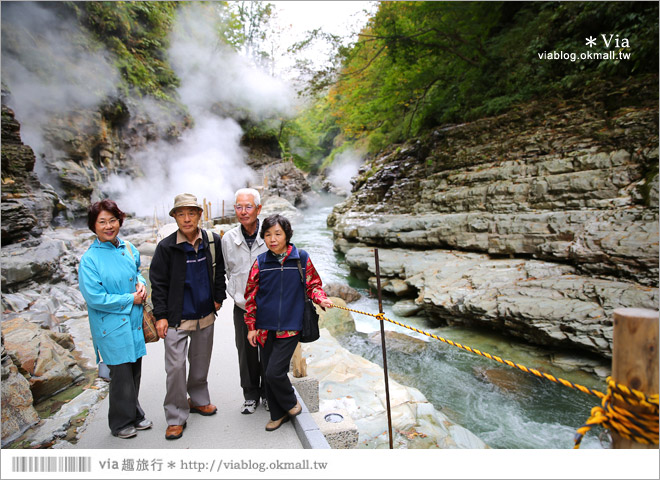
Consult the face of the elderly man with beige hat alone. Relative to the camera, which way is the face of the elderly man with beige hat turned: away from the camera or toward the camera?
toward the camera

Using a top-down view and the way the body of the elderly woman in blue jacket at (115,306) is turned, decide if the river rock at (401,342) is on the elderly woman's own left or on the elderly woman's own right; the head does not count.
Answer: on the elderly woman's own left

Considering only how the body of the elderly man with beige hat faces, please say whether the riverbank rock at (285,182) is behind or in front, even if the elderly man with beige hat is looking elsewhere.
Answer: behind

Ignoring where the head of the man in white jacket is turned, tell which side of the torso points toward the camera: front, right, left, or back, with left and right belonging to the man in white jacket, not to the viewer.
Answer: front

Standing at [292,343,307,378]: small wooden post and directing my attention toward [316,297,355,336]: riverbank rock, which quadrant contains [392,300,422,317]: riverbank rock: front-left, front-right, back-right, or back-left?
front-right

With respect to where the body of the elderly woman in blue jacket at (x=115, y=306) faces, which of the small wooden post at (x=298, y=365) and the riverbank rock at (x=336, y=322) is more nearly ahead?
the small wooden post

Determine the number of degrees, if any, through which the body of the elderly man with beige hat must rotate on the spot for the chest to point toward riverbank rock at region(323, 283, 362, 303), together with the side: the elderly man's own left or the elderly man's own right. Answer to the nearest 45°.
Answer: approximately 135° to the elderly man's own left

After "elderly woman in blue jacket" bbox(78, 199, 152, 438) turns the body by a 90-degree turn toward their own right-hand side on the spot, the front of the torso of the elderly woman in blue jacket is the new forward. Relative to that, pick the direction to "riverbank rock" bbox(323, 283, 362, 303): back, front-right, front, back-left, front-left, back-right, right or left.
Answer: back

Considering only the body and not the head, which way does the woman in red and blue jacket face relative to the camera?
toward the camera

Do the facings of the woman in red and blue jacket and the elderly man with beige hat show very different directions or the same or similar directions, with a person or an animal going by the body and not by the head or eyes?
same or similar directions

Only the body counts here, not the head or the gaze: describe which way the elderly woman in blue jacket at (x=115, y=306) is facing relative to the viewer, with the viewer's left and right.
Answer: facing the viewer and to the right of the viewer

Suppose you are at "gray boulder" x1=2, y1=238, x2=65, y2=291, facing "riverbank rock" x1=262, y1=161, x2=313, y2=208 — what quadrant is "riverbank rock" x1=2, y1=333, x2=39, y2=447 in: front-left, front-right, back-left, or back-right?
back-right

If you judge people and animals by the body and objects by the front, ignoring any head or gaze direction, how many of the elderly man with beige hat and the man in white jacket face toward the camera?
2

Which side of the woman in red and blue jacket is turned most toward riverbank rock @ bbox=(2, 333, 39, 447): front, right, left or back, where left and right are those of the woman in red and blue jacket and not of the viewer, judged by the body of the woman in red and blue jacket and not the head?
right

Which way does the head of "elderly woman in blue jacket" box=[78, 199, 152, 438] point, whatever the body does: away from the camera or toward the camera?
toward the camera

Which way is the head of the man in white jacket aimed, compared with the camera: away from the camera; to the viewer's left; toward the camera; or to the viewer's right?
toward the camera

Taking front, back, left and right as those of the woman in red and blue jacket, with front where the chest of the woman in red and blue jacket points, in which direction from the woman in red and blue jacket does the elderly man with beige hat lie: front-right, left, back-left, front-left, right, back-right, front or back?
right
